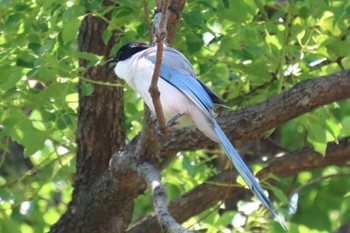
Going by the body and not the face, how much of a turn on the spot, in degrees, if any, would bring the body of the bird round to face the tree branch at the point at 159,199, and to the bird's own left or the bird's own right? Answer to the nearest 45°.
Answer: approximately 90° to the bird's own left

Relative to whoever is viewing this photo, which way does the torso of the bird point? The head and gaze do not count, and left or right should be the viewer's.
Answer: facing to the left of the viewer

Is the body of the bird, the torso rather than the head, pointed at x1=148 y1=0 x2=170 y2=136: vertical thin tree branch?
no
